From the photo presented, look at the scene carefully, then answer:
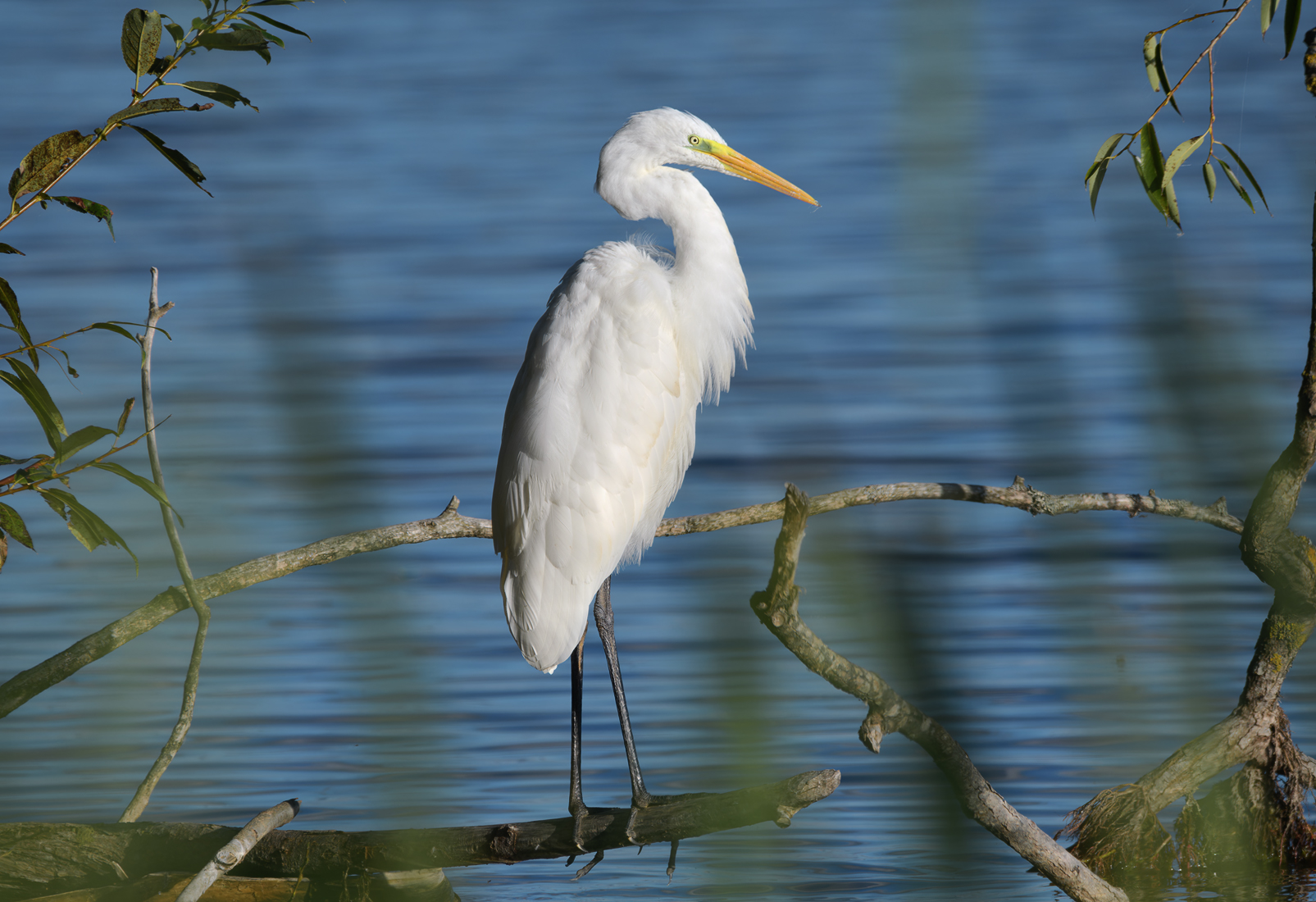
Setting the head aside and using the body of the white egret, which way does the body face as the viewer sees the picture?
to the viewer's right

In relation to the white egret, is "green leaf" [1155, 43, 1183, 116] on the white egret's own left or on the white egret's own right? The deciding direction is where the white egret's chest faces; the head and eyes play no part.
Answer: on the white egret's own right

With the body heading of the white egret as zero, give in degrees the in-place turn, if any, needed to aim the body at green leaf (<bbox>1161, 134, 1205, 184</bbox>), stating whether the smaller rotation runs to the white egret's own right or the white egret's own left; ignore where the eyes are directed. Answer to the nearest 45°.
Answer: approximately 45° to the white egret's own right

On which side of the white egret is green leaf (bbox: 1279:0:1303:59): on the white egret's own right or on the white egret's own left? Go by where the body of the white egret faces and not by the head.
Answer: on the white egret's own right

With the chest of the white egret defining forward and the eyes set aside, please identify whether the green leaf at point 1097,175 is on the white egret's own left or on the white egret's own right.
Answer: on the white egret's own right

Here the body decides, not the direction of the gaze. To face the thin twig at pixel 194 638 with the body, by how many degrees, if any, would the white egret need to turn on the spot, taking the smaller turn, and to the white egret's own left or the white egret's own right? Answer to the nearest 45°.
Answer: approximately 135° to the white egret's own right
